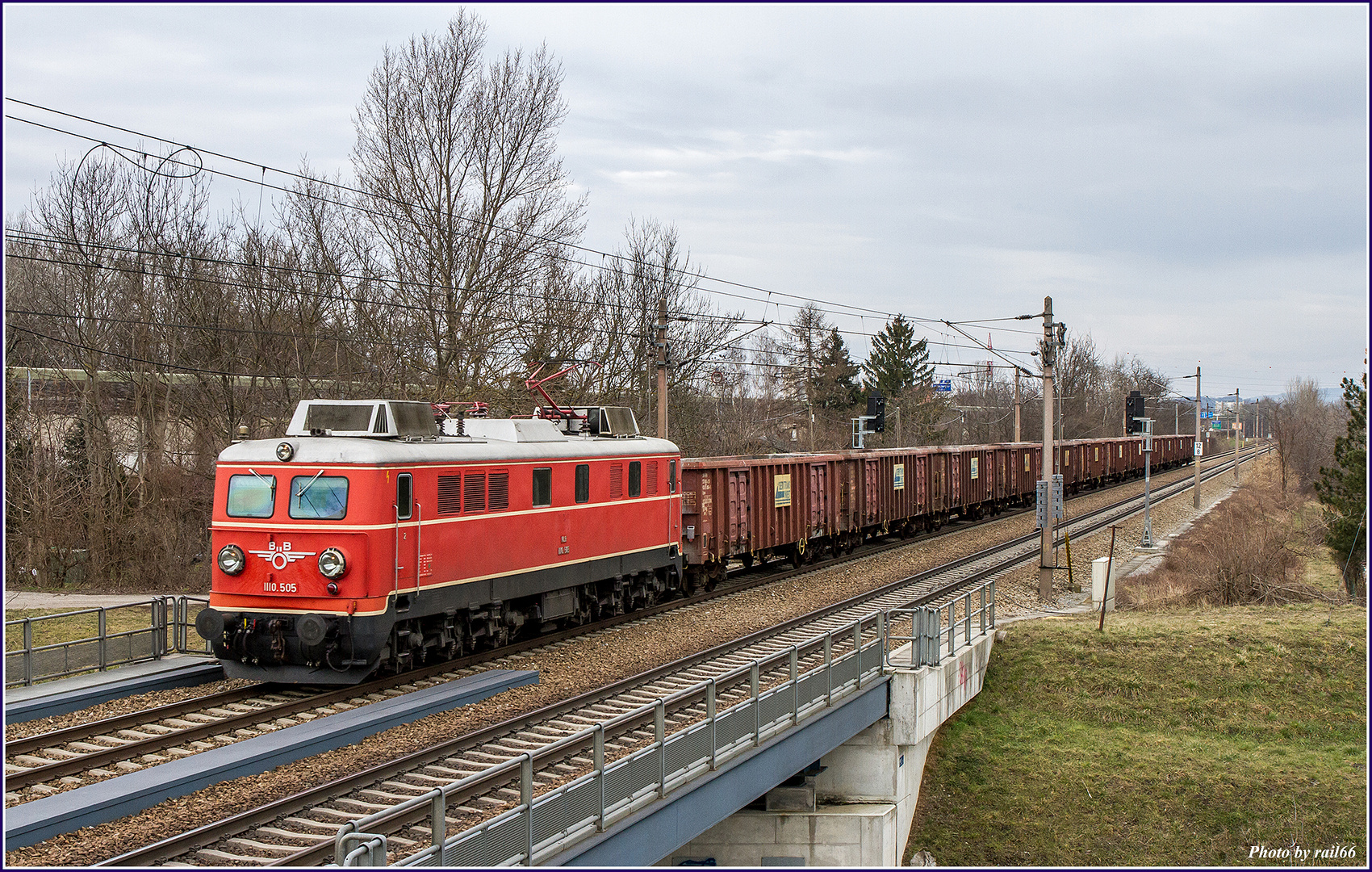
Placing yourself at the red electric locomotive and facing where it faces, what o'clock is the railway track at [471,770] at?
The railway track is roughly at 10 o'clock from the red electric locomotive.

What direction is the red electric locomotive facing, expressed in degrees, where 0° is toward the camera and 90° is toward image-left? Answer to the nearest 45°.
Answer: approximately 45°

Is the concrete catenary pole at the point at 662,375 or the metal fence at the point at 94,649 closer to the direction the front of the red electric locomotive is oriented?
the metal fence

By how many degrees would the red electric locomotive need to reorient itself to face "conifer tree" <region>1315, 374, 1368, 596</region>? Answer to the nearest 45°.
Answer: approximately 180°

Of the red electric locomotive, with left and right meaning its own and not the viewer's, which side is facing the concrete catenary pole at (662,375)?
back

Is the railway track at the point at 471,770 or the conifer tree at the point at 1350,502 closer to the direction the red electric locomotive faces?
the railway track

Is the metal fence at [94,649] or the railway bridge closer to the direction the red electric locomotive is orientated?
the metal fence

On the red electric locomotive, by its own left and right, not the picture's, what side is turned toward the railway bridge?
left

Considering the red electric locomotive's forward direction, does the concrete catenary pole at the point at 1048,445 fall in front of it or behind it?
behind
